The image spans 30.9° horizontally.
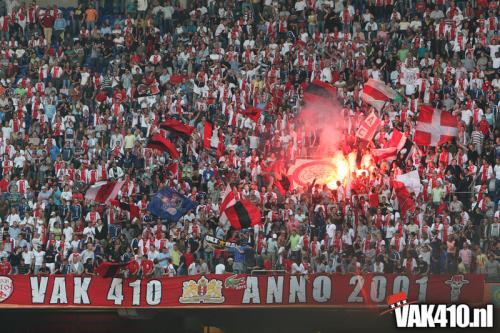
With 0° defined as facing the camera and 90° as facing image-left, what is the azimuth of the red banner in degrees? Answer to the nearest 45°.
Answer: approximately 0°

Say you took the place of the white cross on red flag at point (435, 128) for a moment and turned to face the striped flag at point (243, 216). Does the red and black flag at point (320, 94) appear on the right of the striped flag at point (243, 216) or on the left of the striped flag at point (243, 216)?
right

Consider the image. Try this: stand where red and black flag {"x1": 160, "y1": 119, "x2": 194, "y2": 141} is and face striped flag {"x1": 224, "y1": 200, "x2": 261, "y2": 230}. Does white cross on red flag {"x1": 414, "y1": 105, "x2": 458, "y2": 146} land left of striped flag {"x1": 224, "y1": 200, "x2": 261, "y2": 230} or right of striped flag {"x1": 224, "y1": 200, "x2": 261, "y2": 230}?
left
